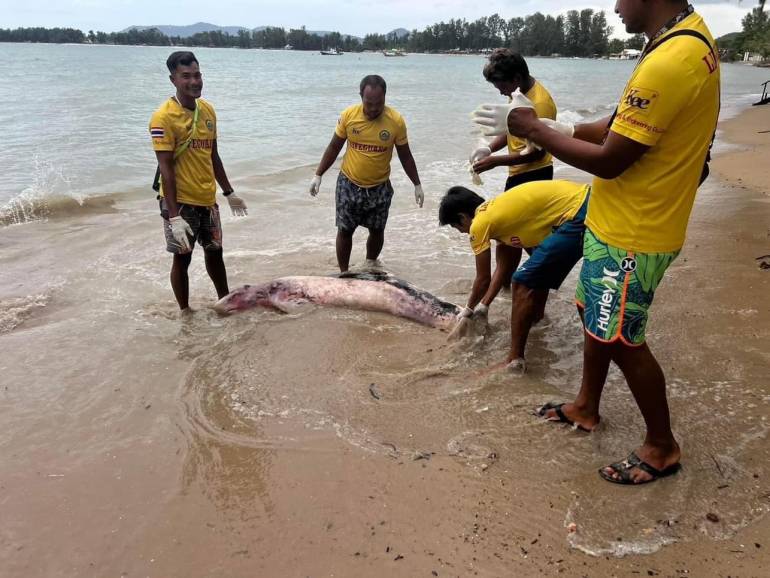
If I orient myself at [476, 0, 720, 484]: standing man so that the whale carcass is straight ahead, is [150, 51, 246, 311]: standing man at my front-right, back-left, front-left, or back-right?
front-left

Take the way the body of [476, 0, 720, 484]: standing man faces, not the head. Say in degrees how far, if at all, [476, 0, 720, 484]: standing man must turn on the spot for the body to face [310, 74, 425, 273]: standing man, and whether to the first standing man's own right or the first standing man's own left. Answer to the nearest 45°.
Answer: approximately 45° to the first standing man's own right

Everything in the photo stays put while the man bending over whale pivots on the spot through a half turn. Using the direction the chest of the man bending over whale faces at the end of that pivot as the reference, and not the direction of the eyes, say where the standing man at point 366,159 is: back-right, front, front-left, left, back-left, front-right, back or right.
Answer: back-left

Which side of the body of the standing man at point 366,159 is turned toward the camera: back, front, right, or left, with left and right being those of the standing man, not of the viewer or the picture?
front

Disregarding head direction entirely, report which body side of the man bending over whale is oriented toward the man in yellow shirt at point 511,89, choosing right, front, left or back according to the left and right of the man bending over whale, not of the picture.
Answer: right

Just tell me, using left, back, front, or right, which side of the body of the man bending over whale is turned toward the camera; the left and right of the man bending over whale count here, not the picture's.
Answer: left

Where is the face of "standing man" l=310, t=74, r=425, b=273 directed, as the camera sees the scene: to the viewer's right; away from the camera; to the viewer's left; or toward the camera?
toward the camera

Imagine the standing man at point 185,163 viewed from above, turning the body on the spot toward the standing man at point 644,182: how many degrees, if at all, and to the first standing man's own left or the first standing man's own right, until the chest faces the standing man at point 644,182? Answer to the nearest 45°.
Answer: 0° — they already face them

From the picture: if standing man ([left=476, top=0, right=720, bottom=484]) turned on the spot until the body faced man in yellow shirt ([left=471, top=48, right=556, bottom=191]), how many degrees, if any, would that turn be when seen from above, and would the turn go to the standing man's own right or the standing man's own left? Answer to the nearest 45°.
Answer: approximately 90° to the standing man's own right

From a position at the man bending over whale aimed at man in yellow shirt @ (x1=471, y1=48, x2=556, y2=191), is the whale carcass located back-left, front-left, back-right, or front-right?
front-left

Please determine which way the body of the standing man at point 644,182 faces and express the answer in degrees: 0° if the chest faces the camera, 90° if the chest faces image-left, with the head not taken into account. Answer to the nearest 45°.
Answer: approximately 90°

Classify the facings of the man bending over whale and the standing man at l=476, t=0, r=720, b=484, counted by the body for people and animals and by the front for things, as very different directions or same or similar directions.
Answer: same or similar directions

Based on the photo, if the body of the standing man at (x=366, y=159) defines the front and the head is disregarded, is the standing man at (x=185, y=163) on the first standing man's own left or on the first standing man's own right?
on the first standing man's own right

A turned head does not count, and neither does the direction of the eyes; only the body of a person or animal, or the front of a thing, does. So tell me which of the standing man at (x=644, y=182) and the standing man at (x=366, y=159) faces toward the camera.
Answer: the standing man at (x=366, y=159)
